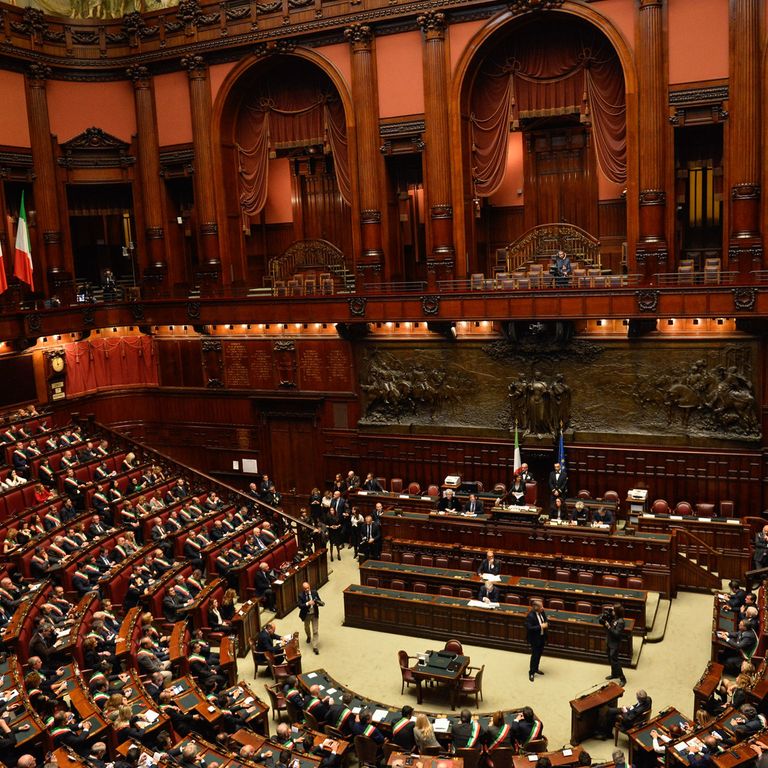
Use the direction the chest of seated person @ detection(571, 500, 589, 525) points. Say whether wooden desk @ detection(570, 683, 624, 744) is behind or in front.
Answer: in front

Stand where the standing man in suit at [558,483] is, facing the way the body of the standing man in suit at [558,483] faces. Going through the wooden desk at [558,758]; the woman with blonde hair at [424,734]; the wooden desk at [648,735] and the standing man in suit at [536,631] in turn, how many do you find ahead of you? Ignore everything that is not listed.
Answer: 4

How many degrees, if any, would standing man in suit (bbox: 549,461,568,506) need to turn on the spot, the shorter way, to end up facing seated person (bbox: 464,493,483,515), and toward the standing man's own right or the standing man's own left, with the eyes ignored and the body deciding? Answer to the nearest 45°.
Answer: approximately 90° to the standing man's own right

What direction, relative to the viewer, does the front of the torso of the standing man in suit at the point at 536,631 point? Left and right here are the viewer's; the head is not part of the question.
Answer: facing the viewer and to the right of the viewer

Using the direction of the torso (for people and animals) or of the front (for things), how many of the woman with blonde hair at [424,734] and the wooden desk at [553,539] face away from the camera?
1

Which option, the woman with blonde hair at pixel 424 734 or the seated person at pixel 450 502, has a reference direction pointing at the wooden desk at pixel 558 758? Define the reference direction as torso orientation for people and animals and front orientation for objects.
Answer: the seated person

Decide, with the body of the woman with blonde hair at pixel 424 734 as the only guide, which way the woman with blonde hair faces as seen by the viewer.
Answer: away from the camera

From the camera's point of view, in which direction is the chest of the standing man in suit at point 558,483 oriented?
toward the camera

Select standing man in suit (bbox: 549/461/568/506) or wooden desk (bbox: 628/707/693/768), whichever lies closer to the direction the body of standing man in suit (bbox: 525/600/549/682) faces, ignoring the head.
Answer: the wooden desk

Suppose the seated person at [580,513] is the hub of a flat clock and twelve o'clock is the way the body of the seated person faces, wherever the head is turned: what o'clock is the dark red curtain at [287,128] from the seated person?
The dark red curtain is roughly at 4 o'clock from the seated person.

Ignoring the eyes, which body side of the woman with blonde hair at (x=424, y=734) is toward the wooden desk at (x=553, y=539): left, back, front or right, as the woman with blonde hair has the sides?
front

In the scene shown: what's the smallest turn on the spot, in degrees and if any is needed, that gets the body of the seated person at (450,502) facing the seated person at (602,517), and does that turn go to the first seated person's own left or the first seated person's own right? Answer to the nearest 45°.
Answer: approximately 45° to the first seated person's own left

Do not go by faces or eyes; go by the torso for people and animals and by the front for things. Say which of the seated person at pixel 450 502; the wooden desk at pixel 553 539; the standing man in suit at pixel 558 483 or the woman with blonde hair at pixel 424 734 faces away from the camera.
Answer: the woman with blonde hair

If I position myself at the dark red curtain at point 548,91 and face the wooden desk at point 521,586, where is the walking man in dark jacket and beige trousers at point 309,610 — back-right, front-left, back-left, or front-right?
front-right

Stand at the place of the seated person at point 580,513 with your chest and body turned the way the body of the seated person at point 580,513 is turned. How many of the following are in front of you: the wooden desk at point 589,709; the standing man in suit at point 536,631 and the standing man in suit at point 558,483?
2

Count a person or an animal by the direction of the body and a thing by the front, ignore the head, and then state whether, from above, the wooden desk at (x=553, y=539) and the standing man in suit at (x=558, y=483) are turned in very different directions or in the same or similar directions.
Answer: same or similar directions

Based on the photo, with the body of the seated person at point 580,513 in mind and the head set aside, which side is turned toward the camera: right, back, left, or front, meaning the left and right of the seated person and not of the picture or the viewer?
front

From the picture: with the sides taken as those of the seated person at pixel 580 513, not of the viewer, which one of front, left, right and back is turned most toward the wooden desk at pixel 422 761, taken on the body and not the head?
front

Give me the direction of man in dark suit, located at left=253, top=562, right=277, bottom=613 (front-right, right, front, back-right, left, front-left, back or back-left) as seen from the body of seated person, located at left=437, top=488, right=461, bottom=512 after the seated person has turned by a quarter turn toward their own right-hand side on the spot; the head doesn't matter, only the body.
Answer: front-left
